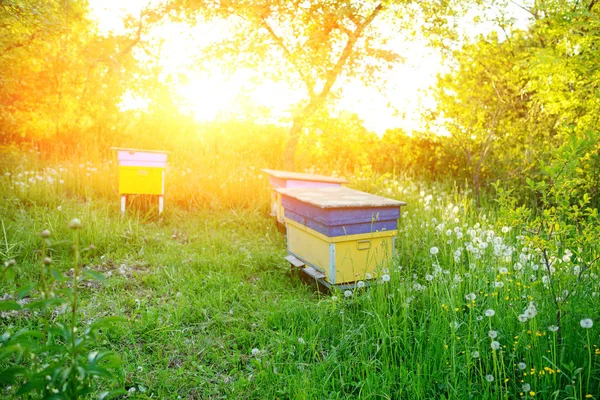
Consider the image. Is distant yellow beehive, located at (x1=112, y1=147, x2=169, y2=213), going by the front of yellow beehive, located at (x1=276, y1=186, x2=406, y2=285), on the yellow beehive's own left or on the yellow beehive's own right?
on the yellow beehive's own right

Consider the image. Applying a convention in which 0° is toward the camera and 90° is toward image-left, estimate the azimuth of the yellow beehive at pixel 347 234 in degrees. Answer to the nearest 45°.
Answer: approximately 45°

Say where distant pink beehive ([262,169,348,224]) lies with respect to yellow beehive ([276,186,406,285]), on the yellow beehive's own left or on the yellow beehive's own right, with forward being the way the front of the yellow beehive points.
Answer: on the yellow beehive's own right

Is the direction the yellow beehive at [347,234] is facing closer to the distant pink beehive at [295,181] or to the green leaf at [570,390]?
the green leaf
